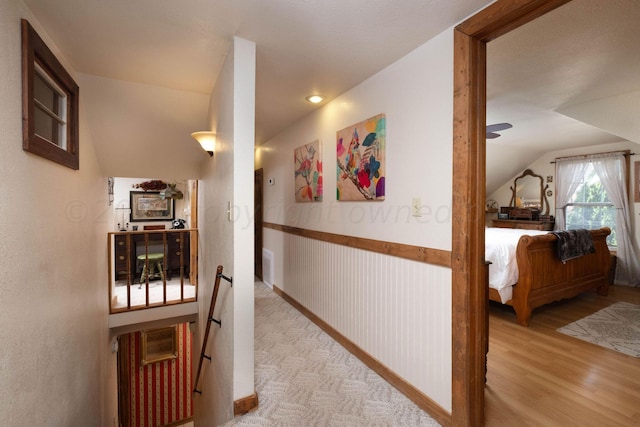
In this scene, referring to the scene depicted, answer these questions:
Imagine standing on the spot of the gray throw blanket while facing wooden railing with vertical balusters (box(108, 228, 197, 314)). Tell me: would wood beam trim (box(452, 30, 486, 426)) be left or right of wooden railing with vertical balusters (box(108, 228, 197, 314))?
left

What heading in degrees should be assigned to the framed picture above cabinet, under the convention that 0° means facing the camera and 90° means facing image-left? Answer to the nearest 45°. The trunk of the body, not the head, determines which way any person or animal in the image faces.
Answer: approximately 0°

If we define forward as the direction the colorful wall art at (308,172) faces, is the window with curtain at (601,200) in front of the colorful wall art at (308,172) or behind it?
behind

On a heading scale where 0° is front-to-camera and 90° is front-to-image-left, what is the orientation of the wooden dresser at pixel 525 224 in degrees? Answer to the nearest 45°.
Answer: approximately 45°

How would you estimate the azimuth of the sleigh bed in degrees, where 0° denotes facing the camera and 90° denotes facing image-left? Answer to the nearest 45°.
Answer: approximately 315°

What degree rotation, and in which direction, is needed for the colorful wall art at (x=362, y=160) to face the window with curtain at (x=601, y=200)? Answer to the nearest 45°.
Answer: approximately 180°
